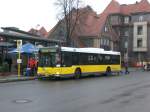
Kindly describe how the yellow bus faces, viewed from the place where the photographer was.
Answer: facing the viewer and to the left of the viewer
